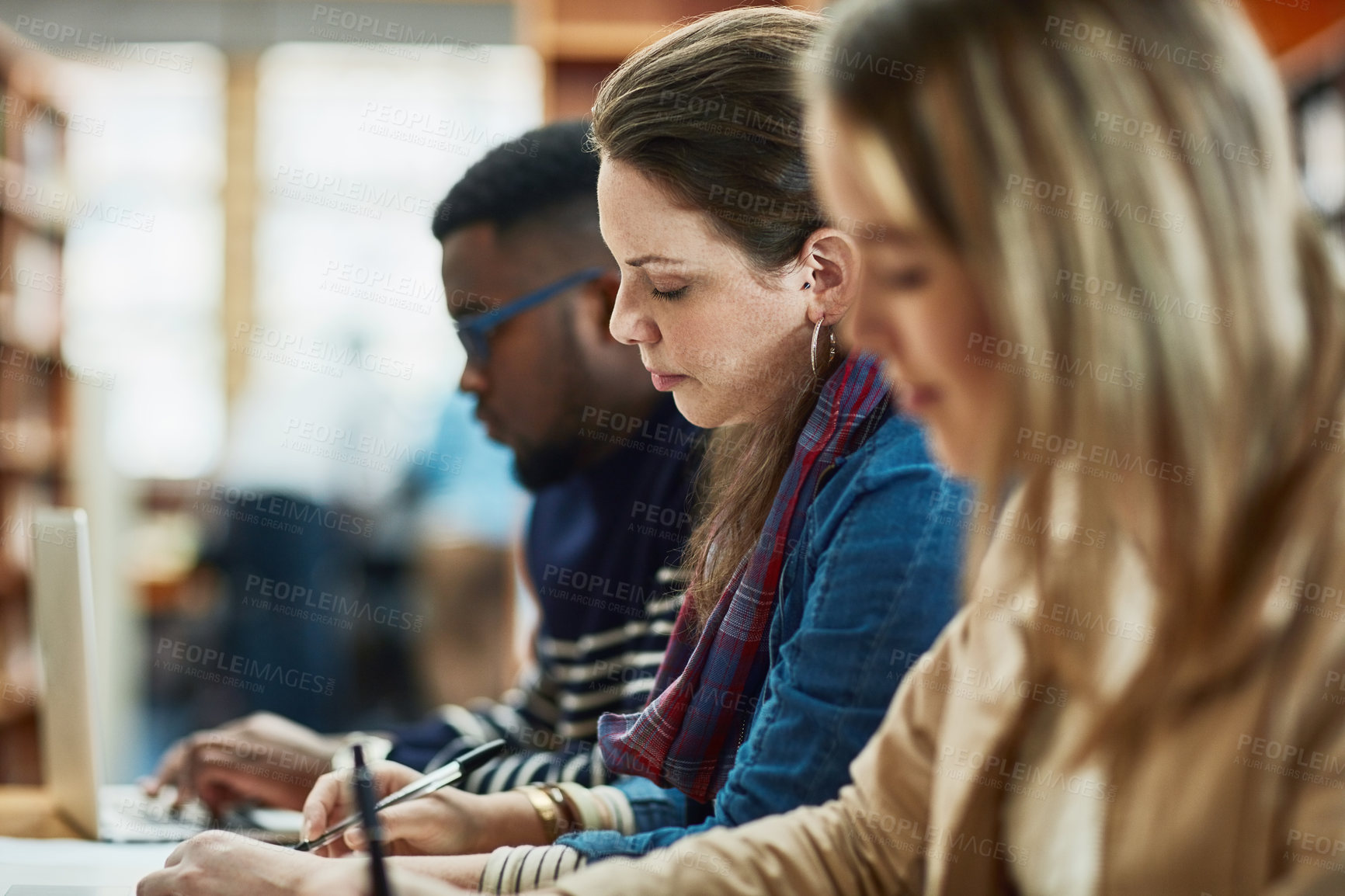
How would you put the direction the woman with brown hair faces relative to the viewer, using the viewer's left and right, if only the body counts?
facing to the left of the viewer

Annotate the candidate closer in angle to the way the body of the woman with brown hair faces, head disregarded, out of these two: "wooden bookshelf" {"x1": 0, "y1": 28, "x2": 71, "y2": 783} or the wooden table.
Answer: the wooden table

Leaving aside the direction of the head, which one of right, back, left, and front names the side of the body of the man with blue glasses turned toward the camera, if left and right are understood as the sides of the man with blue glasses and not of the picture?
left

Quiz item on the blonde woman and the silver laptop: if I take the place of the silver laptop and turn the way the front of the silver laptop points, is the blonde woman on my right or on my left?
on my right

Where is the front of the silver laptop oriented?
to the viewer's right

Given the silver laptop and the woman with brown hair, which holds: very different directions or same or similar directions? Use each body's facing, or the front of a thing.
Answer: very different directions

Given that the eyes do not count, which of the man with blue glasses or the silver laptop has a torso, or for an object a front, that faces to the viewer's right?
the silver laptop

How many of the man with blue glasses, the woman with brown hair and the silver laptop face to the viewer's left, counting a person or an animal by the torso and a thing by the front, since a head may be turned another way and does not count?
2

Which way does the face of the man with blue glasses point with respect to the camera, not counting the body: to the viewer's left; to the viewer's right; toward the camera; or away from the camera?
to the viewer's left

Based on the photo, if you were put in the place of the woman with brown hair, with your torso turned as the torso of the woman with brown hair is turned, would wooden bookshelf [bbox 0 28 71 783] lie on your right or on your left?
on your right

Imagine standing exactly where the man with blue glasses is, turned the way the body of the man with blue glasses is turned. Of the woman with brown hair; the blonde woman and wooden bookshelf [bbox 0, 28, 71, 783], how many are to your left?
2

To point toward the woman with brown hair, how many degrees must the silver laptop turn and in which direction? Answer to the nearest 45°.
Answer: approximately 45° to its right

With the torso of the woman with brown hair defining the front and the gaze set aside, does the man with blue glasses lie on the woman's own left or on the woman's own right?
on the woman's own right
